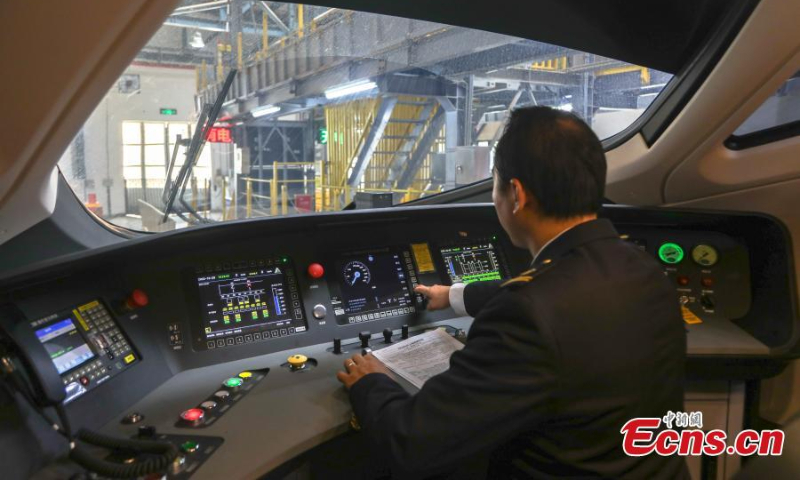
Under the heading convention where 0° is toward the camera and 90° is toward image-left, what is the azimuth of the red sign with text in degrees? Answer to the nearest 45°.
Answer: approximately 0°
